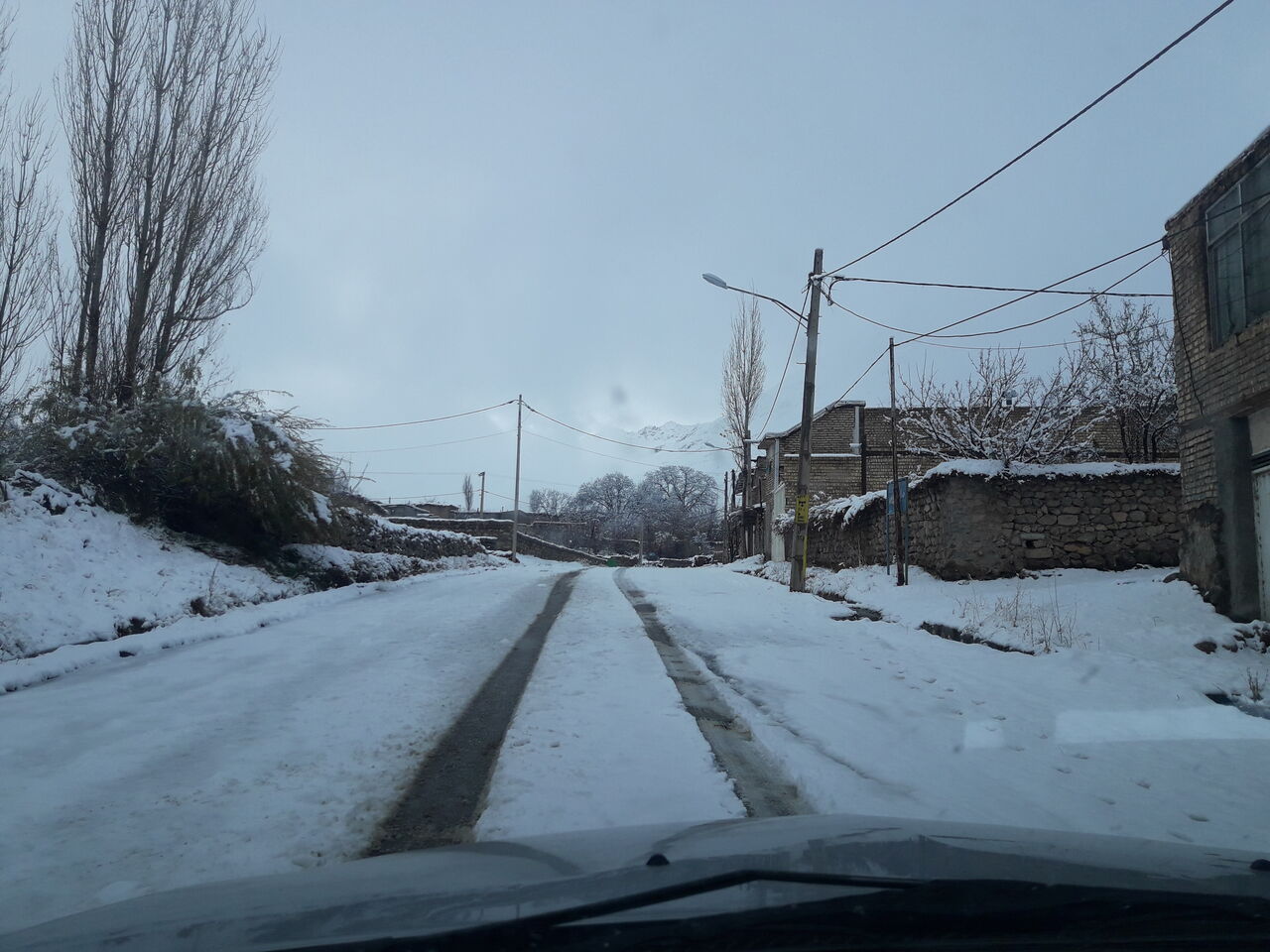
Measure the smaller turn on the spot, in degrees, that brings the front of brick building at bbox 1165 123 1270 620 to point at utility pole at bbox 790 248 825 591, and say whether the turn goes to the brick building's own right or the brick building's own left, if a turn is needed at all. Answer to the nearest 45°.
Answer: approximately 45° to the brick building's own right

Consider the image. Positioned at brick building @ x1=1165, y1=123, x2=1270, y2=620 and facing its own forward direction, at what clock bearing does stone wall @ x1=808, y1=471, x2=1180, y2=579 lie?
The stone wall is roughly at 2 o'clock from the brick building.

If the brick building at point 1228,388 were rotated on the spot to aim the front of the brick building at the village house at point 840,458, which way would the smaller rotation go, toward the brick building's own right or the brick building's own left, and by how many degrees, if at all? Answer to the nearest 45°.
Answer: approximately 45° to the brick building's own right

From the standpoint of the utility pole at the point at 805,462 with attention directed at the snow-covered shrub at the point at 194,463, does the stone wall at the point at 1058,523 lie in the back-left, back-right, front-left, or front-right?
back-left

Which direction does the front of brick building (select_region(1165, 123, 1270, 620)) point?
to the viewer's left
